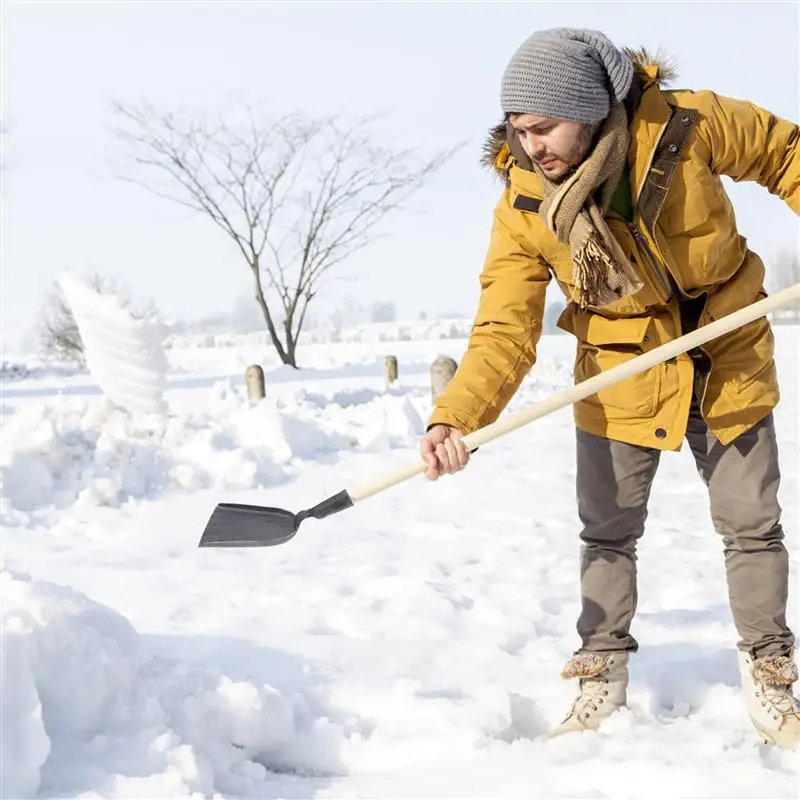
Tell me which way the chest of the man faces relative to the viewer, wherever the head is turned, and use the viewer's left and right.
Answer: facing the viewer

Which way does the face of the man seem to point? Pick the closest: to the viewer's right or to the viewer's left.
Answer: to the viewer's left

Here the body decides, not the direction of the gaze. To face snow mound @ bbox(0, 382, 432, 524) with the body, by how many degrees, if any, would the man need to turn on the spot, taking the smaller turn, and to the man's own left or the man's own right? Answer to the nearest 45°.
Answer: approximately 135° to the man's own right

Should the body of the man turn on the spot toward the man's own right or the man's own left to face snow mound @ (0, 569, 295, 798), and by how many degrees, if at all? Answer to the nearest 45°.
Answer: approximately 45° to the man's own right
